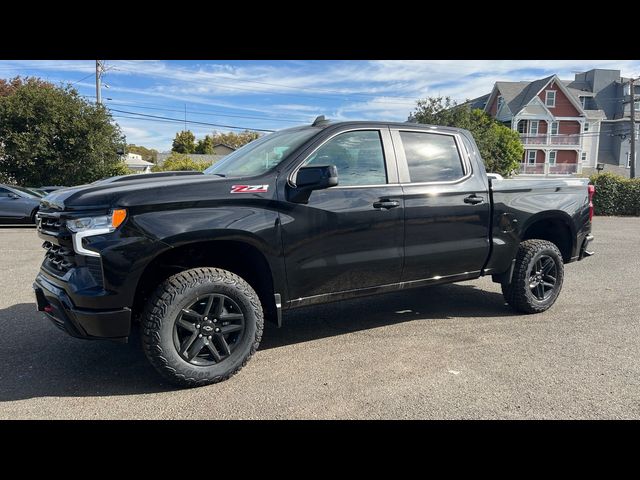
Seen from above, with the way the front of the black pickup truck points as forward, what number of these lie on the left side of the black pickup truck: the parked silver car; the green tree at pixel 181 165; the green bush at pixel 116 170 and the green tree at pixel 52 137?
0

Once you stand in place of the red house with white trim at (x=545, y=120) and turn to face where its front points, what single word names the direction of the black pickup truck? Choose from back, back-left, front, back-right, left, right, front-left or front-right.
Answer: front

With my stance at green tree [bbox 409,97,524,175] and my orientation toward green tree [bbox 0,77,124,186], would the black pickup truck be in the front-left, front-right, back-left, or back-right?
front-left

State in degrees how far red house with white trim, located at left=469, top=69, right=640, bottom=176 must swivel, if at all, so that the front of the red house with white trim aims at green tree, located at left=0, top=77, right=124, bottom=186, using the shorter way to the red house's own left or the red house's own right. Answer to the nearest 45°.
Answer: approximately 45° to the red house's own right

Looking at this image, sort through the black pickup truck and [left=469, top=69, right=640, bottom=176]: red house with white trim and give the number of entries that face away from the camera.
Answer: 0

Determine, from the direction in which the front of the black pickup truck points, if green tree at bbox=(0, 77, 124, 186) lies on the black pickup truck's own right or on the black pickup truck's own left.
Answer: on the black pickup truck's own right

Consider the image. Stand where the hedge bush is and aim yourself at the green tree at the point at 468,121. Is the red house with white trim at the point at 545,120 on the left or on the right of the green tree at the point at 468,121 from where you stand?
right

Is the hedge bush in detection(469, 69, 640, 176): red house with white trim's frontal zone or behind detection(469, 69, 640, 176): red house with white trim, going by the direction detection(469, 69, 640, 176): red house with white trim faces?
frontal zone

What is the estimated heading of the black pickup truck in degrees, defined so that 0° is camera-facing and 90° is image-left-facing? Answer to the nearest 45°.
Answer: approximately 45°

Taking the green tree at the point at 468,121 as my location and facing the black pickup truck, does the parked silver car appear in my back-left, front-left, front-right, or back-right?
front-right

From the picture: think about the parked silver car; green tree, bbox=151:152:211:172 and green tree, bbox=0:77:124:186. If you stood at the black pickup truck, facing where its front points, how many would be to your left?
0

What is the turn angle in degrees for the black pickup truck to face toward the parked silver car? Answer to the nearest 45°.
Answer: approximately 90° to its right

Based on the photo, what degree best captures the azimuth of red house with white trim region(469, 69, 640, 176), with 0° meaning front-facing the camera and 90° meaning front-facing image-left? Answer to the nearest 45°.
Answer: approximately 0°

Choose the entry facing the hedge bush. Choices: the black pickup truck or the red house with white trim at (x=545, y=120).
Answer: the red house with white trim
